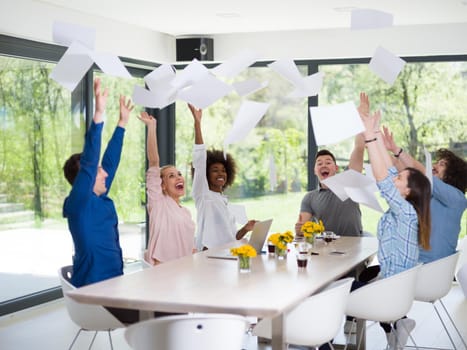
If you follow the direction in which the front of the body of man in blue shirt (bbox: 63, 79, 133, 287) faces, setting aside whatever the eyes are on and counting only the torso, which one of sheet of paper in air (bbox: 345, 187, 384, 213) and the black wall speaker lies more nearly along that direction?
the sheet of paper in air

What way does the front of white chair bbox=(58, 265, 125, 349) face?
to the viewer's right

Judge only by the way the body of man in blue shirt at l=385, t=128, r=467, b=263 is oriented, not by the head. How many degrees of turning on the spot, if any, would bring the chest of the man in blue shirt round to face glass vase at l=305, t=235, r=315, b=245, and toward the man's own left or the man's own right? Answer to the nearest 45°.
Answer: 0° — they already face it

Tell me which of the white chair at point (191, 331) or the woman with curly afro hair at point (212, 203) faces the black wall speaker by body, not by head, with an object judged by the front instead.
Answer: the white chair

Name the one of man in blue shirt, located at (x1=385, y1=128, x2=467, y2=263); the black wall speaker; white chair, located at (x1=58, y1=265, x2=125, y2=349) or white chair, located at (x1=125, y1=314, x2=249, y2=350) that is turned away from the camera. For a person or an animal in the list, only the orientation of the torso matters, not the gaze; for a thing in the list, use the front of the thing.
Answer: white chair, located at (x1=125, y1=314, x2=249, y2=350)

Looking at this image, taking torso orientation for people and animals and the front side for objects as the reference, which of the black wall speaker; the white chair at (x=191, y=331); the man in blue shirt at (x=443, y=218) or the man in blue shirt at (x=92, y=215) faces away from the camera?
the white chair

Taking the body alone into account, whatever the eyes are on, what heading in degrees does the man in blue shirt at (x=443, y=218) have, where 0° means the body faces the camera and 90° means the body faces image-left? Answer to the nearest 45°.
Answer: approximately 90°

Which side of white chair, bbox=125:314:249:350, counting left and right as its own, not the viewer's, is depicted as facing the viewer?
back

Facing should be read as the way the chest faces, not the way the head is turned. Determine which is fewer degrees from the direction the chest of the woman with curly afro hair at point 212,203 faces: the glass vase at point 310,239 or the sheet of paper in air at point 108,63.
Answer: the glass vase

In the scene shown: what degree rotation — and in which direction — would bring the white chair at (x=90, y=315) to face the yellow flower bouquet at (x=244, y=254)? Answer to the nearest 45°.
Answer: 0° — it already faces it
